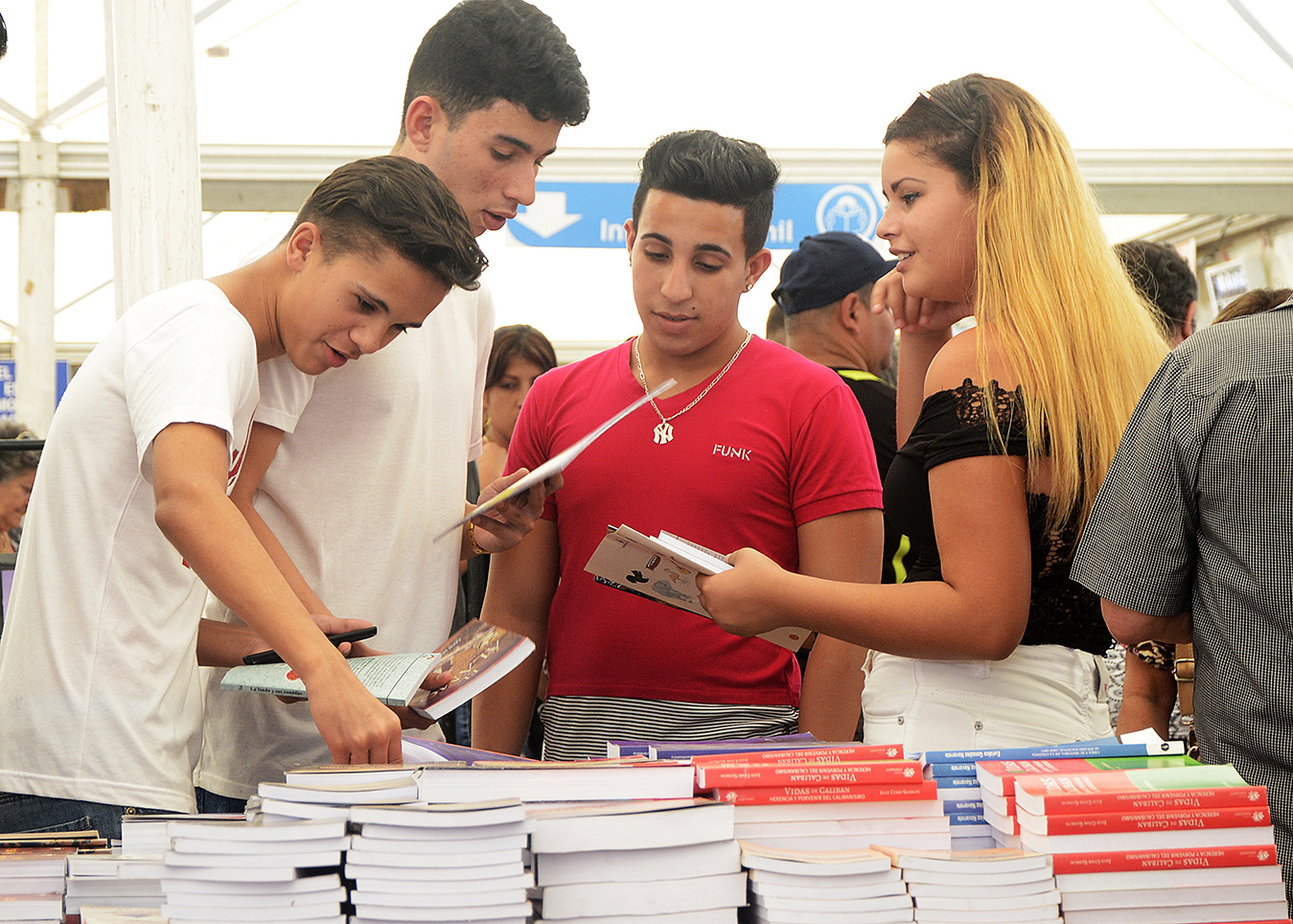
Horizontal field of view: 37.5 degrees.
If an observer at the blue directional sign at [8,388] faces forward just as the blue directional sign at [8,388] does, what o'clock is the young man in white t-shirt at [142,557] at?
The young man in white t-shirt is roughly at 12 o'clock from the blue directional sign.

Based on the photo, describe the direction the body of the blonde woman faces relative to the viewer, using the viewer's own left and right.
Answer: facing to the left of the viewer

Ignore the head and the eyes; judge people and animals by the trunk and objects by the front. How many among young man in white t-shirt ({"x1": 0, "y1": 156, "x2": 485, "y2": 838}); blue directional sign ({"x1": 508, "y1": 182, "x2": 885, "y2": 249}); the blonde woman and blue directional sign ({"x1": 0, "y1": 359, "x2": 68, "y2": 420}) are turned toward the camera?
2

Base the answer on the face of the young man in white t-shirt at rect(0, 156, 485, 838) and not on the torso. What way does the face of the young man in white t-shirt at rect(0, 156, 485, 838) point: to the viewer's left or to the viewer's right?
to the viewer's right

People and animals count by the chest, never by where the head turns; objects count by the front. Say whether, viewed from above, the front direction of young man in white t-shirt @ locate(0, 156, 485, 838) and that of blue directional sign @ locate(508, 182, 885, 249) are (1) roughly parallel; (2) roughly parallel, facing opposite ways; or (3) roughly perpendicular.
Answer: roughly perpendicular

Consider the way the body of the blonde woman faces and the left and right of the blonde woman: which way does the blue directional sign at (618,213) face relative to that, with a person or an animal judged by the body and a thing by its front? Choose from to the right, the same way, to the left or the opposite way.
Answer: to the left

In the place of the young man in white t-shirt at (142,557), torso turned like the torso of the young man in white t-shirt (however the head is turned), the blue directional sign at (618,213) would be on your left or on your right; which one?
on your left

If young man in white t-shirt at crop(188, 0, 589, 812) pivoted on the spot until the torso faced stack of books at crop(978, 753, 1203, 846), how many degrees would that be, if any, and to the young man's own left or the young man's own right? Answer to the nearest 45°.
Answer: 0° — they already face it

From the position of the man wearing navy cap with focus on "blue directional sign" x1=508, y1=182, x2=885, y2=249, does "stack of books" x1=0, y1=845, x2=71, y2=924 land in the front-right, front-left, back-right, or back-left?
back-left
